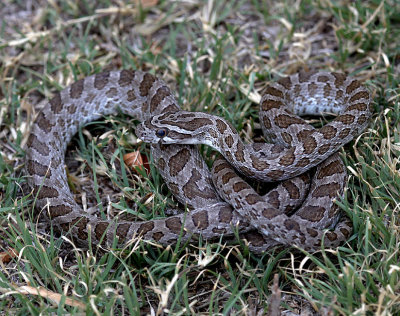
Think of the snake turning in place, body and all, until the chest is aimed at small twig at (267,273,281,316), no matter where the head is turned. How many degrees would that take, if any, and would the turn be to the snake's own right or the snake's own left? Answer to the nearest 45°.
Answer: approximately 90° to the snake's own left

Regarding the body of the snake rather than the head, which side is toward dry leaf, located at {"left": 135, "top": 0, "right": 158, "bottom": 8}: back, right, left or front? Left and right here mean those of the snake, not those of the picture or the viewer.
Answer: right

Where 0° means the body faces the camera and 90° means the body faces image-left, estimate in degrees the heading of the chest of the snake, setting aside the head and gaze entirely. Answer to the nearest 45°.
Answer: approximately 90°
